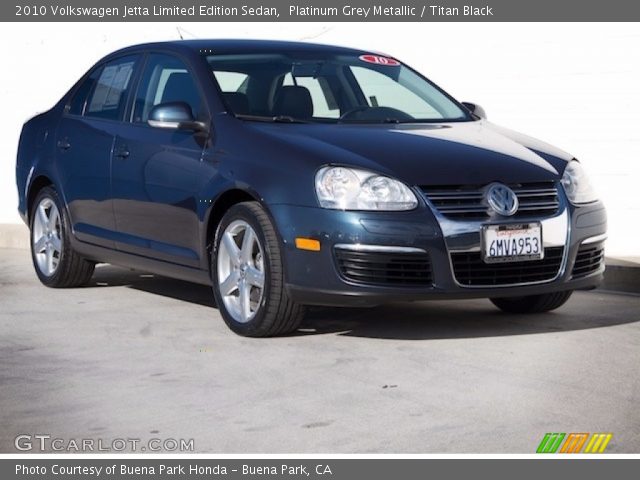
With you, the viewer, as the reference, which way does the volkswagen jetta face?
facing the viewer and to the right of the viewer
